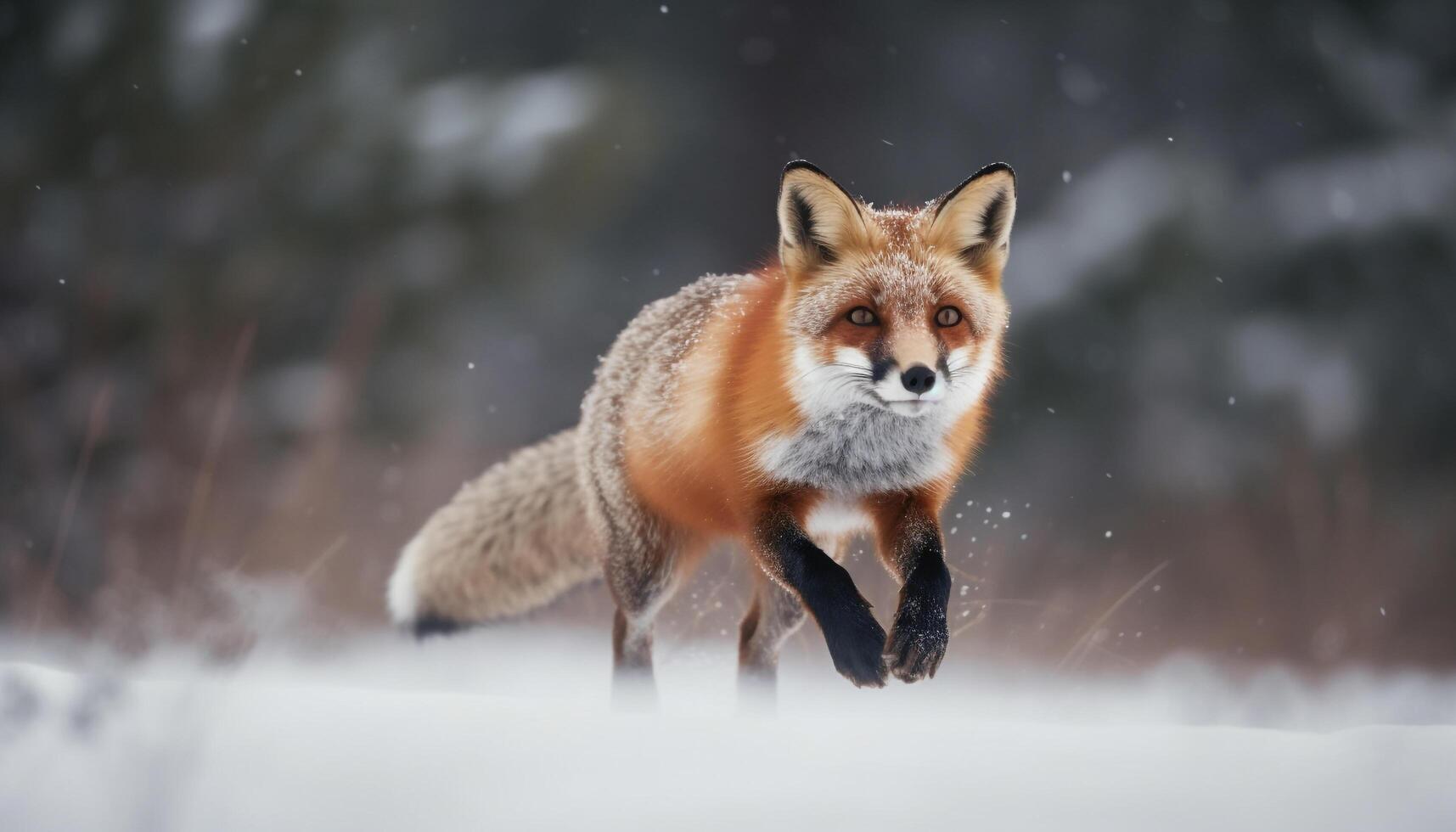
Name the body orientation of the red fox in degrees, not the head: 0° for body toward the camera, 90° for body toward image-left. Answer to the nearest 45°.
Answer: approximately 315°
